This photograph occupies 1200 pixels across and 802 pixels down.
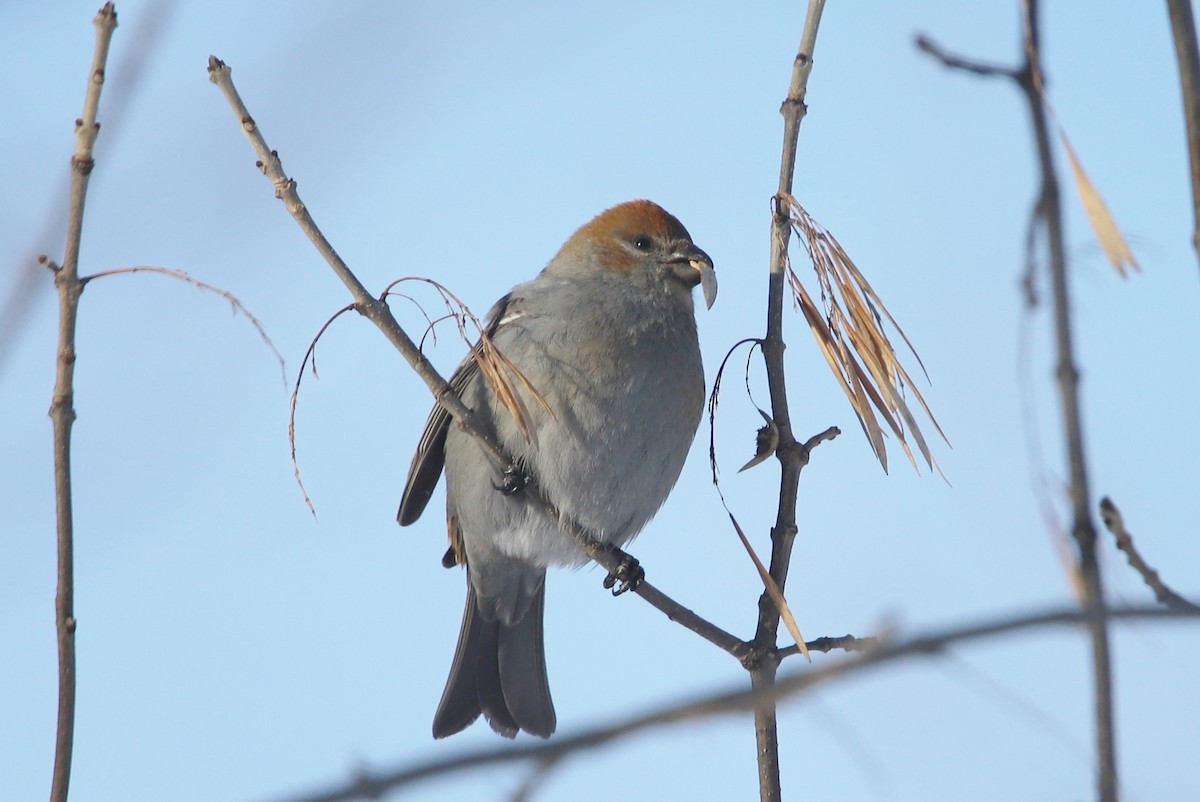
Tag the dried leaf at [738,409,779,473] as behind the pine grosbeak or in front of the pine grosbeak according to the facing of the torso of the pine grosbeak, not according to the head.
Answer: in front

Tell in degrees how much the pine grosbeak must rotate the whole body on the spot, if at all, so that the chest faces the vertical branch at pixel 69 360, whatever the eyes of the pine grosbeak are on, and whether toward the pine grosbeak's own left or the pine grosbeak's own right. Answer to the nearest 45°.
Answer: approximately 135° to the pine grosbeak's own right

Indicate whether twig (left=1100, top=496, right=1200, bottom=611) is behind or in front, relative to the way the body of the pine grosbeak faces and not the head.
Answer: in front

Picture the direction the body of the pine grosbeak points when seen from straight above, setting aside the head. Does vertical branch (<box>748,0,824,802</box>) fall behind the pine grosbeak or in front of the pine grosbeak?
in front
